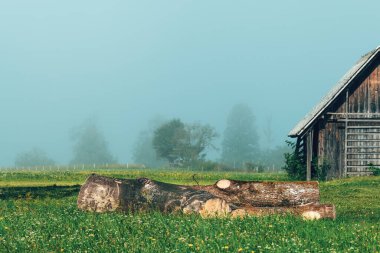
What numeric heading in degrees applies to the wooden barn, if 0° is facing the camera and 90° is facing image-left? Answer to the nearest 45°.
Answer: approximately 0°

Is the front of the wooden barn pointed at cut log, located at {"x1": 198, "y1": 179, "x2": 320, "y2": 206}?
yes
